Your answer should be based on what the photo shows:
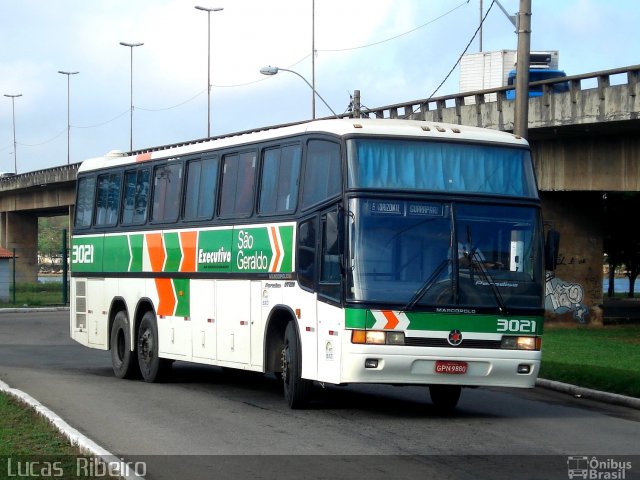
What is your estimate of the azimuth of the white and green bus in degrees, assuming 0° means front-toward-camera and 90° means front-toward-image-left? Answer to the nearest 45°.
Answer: approximately 315°

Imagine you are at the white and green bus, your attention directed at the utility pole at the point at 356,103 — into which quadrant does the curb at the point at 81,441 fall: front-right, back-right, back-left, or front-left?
back-left

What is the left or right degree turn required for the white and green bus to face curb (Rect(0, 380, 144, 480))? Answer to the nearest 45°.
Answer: approximately 90° to its right

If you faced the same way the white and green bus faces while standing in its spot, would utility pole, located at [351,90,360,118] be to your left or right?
on your left

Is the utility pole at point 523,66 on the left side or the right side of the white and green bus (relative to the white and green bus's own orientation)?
on its left

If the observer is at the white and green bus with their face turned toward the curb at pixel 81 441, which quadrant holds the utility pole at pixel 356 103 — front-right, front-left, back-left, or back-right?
back-right
